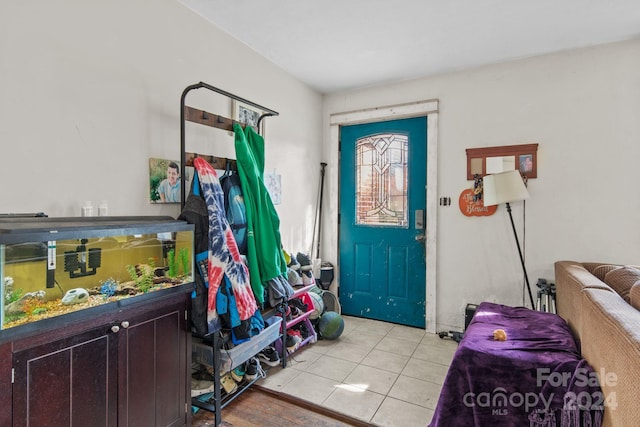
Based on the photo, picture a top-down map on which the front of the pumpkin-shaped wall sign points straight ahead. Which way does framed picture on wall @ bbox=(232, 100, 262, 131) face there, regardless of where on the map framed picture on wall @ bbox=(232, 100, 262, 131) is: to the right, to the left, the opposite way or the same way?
to the left

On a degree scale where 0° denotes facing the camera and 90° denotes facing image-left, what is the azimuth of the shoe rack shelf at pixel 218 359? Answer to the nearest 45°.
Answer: approximately 315°

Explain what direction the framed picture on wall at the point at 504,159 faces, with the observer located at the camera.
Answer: facing the viewer

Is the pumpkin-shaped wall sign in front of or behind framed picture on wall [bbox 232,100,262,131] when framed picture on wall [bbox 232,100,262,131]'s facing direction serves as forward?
in front

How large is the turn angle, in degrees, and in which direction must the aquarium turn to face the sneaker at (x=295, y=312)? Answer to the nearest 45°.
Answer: approximately 90° to its left

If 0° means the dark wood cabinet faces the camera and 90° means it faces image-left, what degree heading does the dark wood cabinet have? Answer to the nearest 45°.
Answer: approximately 315°

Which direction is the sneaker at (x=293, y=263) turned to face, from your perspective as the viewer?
facing the viewer and to the right of the viewer

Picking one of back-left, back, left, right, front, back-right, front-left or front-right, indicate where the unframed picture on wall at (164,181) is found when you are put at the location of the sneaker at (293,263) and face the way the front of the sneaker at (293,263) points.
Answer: right

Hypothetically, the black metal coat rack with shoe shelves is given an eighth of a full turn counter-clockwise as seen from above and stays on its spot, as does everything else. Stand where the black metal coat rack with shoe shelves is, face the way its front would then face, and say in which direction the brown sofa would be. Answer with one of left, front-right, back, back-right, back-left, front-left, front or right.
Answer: front-right

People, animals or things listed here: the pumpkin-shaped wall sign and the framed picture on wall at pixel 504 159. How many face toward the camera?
2

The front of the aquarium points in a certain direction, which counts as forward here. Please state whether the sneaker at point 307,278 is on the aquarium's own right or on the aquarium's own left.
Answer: on the aquarium's own left

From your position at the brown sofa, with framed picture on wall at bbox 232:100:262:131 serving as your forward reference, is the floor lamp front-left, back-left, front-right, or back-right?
front-right

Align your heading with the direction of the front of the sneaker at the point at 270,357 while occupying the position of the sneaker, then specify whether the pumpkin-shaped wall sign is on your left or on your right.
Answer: on your left

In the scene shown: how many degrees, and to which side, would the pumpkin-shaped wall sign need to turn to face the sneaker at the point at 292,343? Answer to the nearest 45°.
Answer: approximately 45° to its right

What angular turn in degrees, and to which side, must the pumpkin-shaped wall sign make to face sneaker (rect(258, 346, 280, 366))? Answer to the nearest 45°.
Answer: approximately 45° to its right

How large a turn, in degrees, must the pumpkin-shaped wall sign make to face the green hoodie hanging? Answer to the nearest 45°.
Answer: approximately 45° to its right
